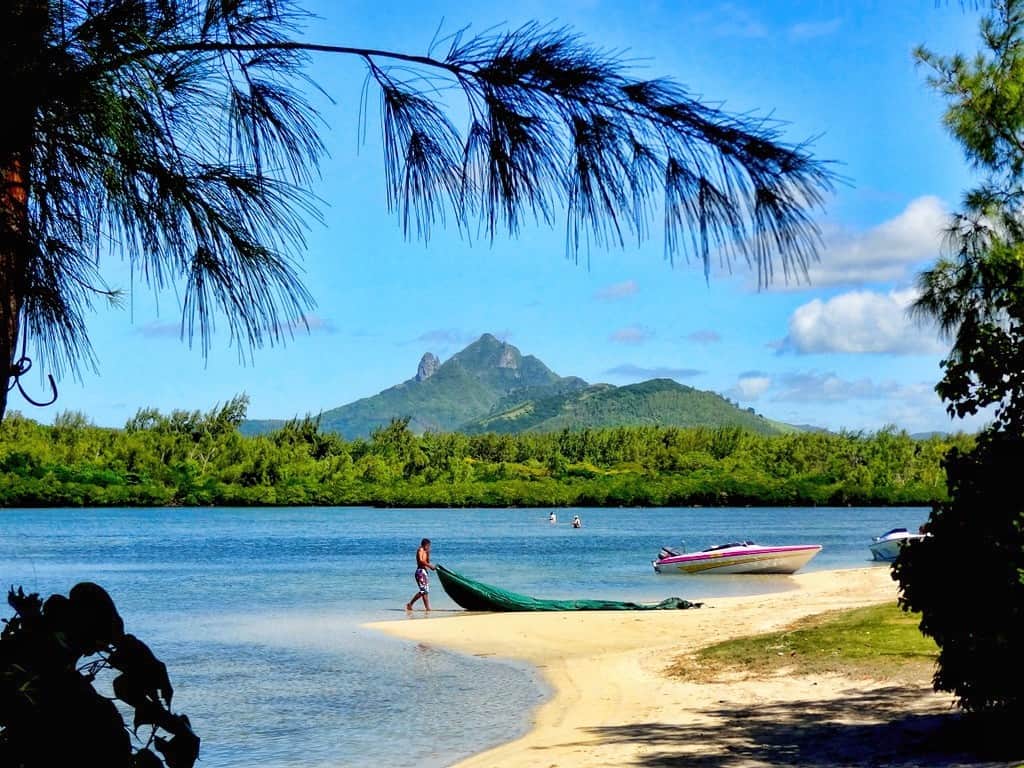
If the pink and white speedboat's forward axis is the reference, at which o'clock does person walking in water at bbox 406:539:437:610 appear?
The person walking in water is roughly at 4 o'clock from the pink and white speedboat.

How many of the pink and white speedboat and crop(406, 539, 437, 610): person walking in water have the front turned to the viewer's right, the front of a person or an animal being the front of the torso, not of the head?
2

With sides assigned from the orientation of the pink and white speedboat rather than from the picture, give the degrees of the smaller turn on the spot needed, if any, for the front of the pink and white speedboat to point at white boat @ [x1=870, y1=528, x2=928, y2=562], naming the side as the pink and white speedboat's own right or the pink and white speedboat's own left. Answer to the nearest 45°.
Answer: approximately 45° to the pink and white speedboat's own left

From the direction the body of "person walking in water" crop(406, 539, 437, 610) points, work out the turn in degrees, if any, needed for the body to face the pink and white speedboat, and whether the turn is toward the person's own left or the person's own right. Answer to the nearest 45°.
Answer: approximately 45° to the person's own left

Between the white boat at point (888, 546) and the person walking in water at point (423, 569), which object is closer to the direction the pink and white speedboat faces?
the white boat

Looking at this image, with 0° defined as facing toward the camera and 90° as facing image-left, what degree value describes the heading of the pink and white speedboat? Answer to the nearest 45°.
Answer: approximately 270°

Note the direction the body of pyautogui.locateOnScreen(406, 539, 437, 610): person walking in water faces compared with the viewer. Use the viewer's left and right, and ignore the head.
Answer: facing to the right of the viewer
